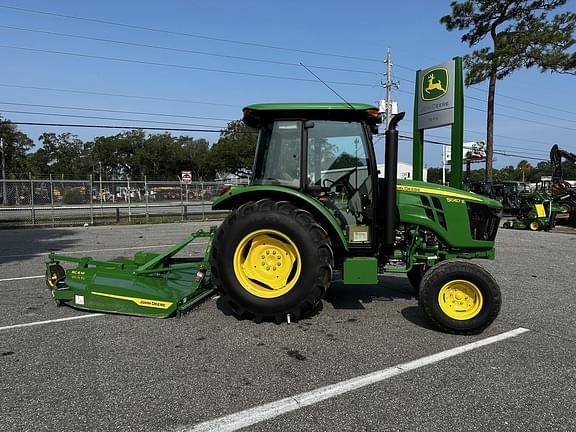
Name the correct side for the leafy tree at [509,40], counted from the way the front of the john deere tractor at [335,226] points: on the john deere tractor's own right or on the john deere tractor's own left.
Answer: on the john deere tractor's own left

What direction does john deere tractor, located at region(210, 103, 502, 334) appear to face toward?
to the viewer's right

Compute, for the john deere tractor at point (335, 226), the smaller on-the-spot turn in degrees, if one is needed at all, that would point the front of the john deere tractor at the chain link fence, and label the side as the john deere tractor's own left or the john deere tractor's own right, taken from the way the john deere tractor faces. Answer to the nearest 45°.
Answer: approximately 135° to the john deere tractor's own left

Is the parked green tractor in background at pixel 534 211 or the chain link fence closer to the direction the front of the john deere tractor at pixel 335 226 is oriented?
the parked green tractor in background

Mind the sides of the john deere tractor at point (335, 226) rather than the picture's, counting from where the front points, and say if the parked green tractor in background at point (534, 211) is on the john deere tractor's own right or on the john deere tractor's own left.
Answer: on the john deere tractor's own left

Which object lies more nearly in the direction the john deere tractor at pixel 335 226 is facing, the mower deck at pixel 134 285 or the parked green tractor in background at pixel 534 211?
the parked green tractor in background

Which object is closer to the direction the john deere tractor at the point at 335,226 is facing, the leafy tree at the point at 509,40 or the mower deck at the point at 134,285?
the leafy tree

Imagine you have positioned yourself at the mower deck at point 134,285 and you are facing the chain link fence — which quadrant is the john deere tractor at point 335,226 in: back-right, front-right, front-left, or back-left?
back-right

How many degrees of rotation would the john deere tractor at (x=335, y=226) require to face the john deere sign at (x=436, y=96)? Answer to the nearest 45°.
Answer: approximately 90° to its left
